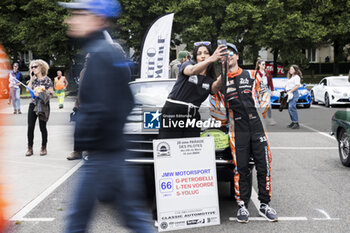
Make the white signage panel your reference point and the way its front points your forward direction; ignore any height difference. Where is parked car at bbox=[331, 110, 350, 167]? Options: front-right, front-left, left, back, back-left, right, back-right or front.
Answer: back-left

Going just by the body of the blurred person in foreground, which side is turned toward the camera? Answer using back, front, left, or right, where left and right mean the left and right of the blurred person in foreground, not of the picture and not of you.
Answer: left

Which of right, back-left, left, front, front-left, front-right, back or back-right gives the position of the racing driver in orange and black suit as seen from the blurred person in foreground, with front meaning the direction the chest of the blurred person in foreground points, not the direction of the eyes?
back-right

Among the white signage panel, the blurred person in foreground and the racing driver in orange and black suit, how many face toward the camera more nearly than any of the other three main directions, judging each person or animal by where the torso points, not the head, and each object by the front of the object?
2

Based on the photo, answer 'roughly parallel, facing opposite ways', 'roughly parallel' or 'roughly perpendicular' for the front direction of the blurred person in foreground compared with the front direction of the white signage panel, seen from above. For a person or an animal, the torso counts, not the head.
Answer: roughly perpendicular

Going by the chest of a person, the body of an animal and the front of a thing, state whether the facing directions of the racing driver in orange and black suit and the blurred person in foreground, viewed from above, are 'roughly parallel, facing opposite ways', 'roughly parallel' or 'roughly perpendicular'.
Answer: roughly perpendicular

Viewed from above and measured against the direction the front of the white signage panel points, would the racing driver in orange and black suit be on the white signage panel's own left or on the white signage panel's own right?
on the white signage panel's own left

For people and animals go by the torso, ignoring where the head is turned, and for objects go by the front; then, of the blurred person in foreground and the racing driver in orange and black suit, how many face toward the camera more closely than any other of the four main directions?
1

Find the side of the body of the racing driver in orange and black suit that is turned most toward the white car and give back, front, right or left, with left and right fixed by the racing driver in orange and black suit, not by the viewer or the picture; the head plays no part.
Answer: back

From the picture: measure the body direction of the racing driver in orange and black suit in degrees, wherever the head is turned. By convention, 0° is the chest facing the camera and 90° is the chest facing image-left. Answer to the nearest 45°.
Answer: approximately 0°

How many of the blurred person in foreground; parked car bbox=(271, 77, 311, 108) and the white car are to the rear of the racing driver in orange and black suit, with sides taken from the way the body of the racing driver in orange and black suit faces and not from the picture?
2

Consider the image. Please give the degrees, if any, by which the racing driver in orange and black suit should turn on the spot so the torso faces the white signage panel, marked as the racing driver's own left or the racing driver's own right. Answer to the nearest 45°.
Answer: approximately 45° to the racing driver's own right
